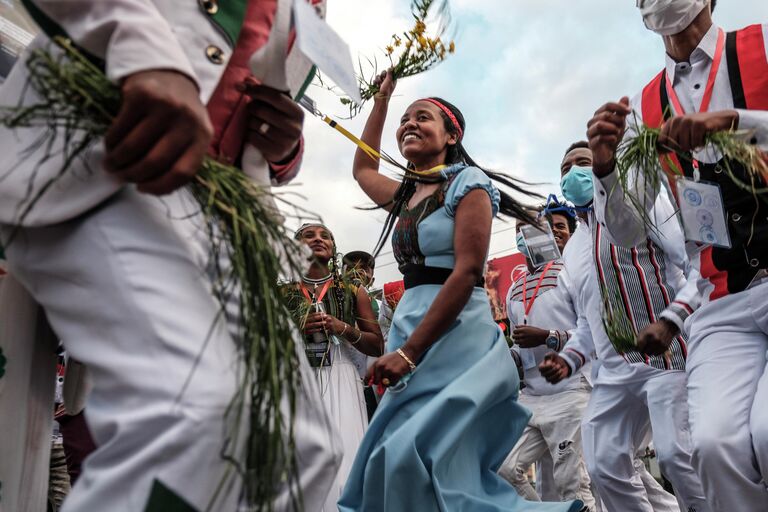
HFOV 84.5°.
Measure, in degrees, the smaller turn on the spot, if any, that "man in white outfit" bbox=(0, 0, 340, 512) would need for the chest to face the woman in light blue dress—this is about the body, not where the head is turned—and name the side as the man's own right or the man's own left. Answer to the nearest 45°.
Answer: approximately 90° to the man's own left

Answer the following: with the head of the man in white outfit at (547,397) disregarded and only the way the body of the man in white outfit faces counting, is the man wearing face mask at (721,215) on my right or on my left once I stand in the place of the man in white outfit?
on my left

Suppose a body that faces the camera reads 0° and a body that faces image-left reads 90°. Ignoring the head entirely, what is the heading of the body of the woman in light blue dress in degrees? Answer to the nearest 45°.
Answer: approximately 45°

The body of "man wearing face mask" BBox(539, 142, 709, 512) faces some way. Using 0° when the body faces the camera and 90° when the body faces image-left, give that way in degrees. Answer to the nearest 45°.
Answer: approximately 45°
